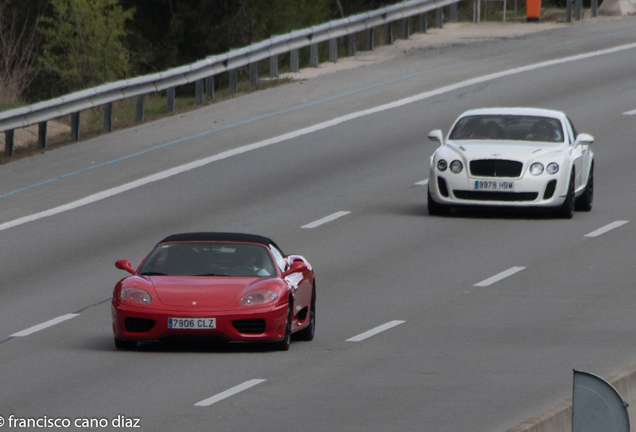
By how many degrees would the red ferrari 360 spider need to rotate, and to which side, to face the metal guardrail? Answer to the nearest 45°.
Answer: approximately 180°

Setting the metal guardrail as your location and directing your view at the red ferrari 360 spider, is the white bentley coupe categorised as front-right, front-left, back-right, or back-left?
front-left

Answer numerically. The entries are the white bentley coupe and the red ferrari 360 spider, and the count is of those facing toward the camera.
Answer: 2

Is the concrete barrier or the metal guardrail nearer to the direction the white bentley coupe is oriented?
the concrete barrier

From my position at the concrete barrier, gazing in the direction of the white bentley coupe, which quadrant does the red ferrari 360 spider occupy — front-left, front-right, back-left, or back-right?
front-left

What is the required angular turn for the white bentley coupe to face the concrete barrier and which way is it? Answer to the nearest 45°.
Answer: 0° — it already faces it

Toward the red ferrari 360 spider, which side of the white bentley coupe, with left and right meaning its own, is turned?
front

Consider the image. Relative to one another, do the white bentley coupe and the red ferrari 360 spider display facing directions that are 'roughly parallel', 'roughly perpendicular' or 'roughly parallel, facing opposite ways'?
roughly parallel

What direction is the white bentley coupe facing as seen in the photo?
toward the camera

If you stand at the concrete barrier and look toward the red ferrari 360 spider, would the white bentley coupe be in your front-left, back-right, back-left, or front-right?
front-right

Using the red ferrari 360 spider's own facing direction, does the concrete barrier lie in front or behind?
in front

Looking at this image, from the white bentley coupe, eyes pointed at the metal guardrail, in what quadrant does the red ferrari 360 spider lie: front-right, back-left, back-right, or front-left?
back-left
